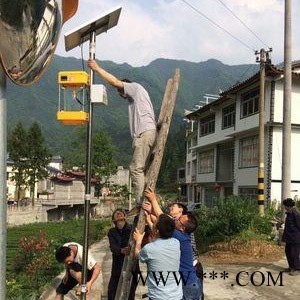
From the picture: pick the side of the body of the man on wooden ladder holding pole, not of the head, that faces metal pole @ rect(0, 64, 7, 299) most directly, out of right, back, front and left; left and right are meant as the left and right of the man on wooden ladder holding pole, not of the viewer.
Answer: left

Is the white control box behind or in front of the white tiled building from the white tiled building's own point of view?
in front

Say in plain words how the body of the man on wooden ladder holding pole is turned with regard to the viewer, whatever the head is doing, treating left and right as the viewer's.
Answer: facing to the left of the viewer

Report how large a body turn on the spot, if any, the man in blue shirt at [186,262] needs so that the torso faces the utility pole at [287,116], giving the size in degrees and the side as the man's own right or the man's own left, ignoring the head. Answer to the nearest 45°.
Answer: approximately 90° to the man's own right

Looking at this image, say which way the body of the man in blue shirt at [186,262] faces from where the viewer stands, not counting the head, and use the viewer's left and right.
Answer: facing to the left of the viewer

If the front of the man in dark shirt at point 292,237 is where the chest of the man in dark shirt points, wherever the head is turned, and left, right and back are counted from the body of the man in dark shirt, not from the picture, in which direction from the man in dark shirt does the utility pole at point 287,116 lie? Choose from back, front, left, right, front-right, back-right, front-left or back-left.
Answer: right

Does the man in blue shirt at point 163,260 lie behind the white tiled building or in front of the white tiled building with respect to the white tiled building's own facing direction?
in front

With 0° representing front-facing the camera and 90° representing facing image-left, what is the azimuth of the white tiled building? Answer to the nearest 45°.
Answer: approximately 45°

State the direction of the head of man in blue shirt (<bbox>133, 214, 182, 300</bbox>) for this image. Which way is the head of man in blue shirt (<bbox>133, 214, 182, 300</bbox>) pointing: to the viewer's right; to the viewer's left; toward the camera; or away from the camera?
away from the camera

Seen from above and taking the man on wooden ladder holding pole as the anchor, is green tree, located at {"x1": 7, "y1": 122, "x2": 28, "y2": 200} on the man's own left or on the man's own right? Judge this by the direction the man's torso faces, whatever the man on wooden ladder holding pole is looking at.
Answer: on the man's own right

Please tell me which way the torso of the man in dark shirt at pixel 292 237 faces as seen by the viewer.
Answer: to the viewer's left
